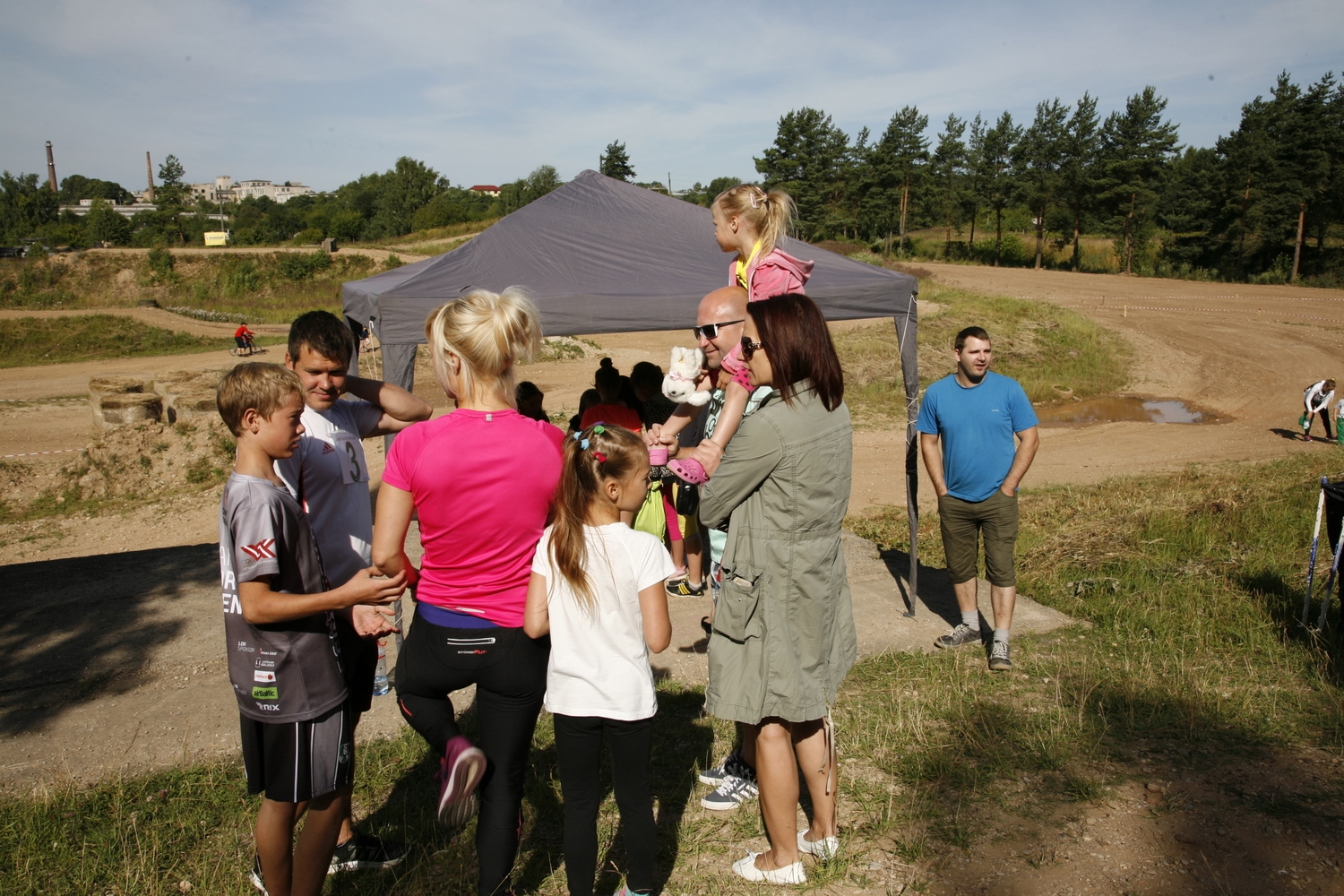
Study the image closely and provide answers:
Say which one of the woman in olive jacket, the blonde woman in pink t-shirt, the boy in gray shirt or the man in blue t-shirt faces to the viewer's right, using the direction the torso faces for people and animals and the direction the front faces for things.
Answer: the boy in gray shirt

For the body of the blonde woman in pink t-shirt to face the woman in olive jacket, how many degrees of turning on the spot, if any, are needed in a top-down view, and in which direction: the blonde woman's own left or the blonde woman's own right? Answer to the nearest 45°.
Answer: approximately 90° to the blonde woman's own right

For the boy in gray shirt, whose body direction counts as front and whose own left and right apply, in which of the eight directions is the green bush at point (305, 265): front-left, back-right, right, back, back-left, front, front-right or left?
left

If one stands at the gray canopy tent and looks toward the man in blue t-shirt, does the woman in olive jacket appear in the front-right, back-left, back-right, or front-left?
front-right

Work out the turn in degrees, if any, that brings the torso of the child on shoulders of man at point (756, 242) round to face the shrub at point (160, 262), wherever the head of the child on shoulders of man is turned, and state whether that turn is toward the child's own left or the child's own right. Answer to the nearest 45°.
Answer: approximately 45° to the child's own right

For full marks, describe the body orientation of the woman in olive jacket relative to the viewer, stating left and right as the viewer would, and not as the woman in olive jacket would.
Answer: facing away from the viewer and to the left of the viewer

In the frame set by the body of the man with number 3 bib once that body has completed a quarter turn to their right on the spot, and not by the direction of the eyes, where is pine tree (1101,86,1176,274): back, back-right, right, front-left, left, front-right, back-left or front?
back

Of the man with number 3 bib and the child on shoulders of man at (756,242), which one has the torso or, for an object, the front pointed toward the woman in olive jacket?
the man with number 3 bib

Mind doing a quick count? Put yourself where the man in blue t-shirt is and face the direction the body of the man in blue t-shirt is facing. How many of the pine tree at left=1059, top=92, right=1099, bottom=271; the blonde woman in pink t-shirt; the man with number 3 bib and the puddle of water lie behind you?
2

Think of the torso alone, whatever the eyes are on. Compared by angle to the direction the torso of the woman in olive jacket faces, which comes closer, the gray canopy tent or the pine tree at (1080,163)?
the gray canopy tent

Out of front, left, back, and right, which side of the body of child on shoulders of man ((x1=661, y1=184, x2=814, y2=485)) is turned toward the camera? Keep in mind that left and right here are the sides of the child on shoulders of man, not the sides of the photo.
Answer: left

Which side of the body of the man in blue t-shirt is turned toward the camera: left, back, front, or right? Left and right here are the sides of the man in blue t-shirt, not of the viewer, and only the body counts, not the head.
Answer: front

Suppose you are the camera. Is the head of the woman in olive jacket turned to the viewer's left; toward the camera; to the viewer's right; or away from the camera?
to the viewer's left

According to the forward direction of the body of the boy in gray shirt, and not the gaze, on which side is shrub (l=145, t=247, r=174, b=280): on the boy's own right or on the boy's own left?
on the boy's own left

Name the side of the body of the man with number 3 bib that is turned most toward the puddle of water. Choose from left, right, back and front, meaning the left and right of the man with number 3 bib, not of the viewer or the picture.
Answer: left

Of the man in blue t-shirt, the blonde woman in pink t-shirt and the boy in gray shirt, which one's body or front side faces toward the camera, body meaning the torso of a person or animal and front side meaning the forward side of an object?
the man in blue t-shirt

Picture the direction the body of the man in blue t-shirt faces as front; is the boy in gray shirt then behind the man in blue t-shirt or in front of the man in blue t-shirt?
in front

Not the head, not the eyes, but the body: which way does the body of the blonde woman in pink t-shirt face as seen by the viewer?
away from the camera
